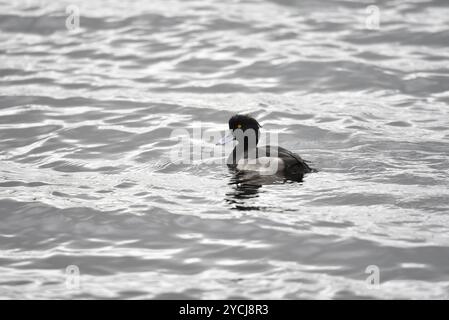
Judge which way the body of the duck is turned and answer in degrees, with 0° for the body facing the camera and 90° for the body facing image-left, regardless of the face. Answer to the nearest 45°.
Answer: approximately 90°
